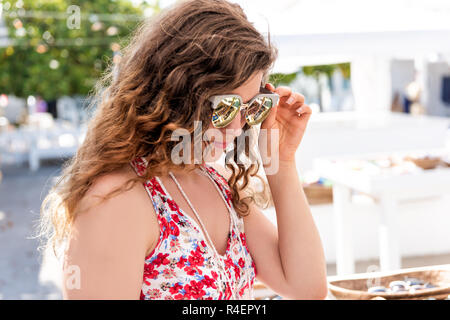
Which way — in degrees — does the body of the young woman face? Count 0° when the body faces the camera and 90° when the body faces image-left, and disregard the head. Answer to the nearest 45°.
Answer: approximately 315°

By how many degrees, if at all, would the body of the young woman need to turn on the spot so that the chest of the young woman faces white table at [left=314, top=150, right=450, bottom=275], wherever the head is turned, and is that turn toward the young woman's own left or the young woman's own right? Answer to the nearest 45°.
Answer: approximately 90° to the young woman's own left

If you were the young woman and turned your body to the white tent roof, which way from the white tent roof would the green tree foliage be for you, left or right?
left

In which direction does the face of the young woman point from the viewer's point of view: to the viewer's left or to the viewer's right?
to the viewer's right

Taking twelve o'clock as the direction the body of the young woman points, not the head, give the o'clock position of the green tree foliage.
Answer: The green tree foliage is roughly at 7 o'clock from the young woman.

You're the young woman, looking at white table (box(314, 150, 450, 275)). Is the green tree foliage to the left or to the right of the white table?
left
